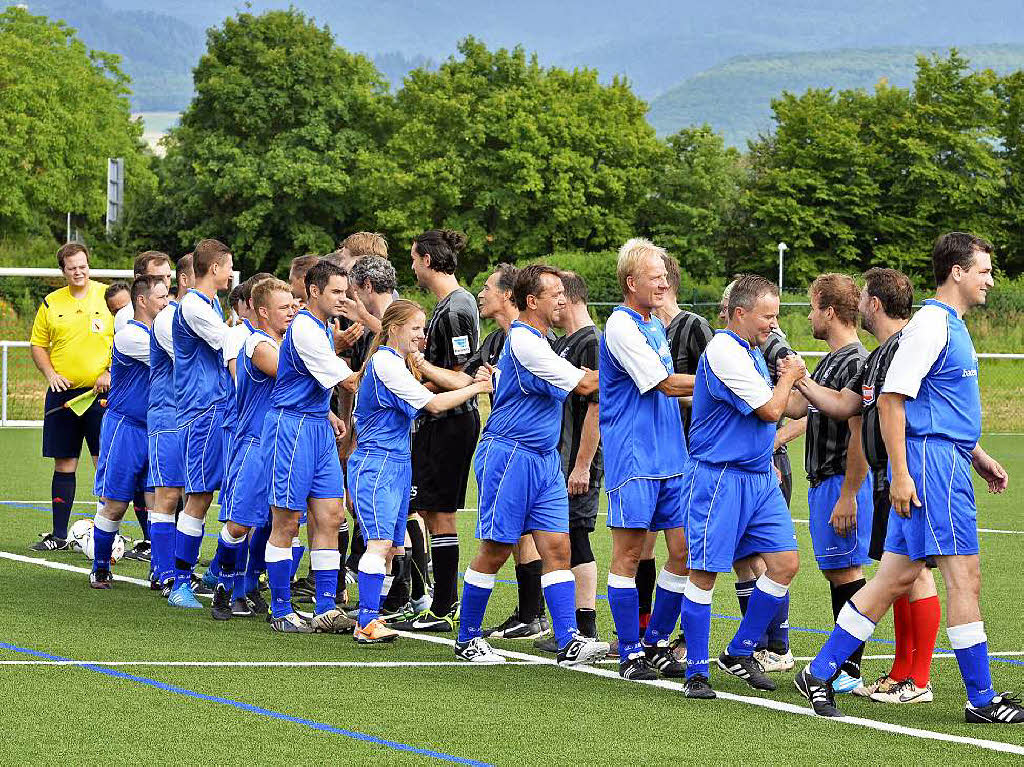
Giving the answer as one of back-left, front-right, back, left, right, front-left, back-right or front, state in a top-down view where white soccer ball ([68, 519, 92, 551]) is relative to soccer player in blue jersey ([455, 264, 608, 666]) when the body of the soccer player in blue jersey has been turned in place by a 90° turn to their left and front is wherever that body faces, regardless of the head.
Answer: front-left

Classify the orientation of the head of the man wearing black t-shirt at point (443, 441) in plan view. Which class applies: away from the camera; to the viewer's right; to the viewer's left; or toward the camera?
to the viewer's left

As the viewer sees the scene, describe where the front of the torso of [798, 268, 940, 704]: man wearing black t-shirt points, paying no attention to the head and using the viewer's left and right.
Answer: facing to the left of the viewer

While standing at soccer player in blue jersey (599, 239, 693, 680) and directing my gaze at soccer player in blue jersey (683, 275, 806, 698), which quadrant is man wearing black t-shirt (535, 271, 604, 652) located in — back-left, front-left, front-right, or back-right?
back-left

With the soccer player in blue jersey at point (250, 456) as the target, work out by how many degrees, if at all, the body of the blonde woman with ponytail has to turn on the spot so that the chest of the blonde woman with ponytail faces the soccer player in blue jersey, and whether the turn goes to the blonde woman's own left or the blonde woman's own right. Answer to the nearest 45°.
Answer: approximately 135° to the blonde woman's own left

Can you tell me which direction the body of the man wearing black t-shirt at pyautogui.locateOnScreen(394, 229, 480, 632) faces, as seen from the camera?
to the viewer's left

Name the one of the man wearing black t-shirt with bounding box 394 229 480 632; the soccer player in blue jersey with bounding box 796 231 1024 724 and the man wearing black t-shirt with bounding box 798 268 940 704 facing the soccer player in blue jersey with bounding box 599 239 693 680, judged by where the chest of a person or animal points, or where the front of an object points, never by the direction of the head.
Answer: the man wearing black t-shirt with bounding box 798 268 940 704

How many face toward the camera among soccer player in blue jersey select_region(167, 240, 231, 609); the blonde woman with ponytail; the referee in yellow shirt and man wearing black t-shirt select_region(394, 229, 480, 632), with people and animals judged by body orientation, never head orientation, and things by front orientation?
1

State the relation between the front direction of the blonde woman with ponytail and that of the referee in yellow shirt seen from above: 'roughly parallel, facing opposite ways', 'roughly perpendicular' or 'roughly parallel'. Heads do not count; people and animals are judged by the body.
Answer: roughly perpendicular

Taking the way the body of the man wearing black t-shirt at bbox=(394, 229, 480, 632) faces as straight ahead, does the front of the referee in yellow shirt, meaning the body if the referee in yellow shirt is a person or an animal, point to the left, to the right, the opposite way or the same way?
to the left

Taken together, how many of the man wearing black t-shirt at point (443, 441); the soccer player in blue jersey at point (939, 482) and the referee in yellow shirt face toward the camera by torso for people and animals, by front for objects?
1

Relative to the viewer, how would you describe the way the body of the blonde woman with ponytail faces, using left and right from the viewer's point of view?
facing to the right of the viewer

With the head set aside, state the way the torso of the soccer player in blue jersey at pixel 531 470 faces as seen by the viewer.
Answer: to the viewer's right
